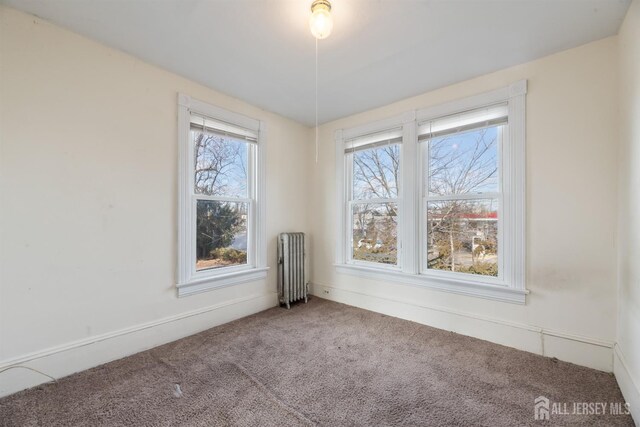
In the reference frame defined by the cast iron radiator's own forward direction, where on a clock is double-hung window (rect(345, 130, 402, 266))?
The double-hung window is roughly at 11 o'clock from the cast iron radiator.

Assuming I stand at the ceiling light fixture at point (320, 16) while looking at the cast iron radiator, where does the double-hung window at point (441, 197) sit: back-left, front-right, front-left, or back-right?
front-right

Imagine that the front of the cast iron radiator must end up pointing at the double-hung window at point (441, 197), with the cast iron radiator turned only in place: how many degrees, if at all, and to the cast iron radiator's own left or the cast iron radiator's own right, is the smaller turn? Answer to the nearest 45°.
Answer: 0° — it already faces it

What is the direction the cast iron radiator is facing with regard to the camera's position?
facing the viewer and to the right of the viewer

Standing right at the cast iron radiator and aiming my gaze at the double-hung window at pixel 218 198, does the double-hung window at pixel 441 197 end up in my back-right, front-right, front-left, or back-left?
back-left
